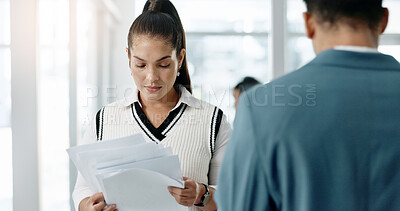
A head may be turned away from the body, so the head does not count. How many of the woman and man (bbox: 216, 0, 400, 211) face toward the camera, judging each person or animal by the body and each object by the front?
1

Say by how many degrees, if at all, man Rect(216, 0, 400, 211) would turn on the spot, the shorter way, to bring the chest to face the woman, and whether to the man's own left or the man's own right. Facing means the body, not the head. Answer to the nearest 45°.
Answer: approximately 45° to the man's own left

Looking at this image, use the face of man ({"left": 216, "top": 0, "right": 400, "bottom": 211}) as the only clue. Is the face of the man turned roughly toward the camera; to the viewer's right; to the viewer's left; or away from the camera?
away from the camera

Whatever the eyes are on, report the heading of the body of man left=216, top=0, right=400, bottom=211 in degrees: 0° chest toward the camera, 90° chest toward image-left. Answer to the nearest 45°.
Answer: approximately 180°

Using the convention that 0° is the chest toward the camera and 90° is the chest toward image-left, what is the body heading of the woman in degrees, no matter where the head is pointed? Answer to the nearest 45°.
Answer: approximately 0°

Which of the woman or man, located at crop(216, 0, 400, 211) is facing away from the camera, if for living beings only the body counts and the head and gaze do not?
the man
